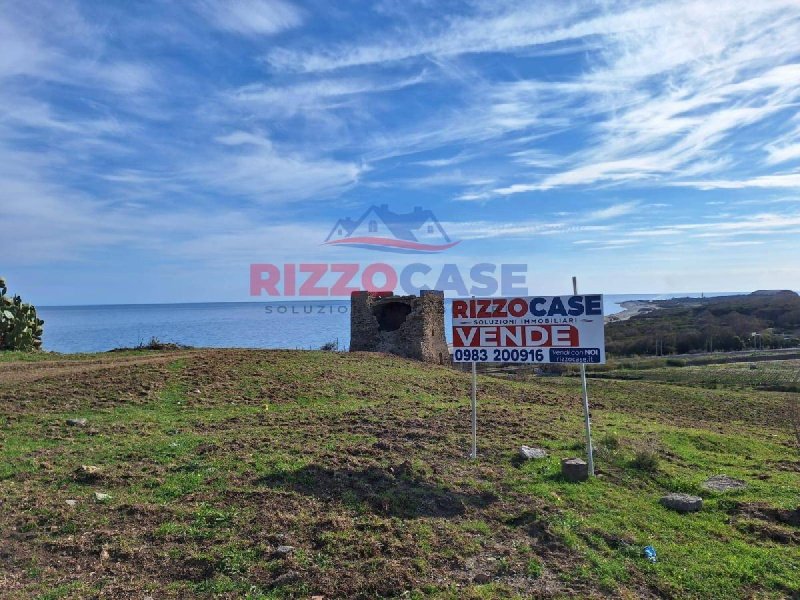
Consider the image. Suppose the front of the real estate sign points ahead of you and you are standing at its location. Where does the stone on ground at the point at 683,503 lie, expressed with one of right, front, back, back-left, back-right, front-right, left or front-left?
front-left

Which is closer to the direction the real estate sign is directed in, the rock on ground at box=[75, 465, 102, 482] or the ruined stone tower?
the rock on ground

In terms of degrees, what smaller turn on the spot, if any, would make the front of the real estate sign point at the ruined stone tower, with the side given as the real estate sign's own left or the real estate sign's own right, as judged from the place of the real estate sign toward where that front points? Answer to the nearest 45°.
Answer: approximately 180°

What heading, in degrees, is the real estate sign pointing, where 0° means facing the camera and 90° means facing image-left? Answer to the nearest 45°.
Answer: approximately 0°

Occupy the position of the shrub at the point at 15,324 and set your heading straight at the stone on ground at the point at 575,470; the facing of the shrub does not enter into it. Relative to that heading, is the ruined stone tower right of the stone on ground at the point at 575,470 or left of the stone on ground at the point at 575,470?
left

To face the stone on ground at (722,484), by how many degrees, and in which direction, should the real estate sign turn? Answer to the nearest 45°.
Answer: approximately 90° to its left

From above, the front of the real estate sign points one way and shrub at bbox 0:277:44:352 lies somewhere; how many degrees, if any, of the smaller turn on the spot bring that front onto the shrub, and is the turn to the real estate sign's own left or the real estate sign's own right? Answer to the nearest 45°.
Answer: approximately 135° to the real estate sign's own right

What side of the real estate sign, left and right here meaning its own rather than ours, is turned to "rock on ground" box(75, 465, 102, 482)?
right
